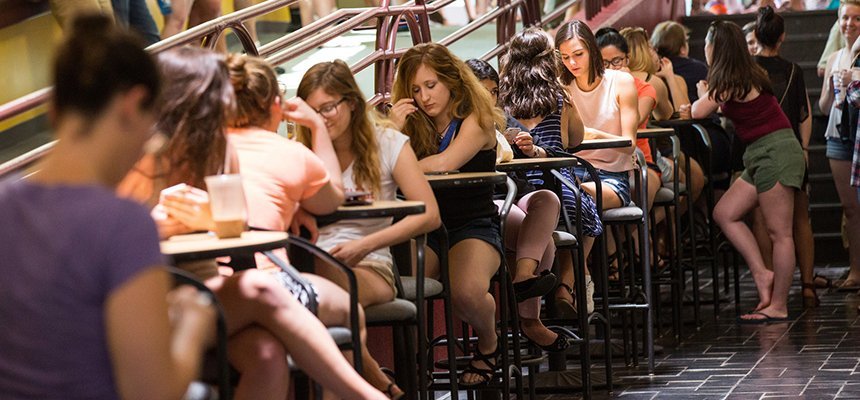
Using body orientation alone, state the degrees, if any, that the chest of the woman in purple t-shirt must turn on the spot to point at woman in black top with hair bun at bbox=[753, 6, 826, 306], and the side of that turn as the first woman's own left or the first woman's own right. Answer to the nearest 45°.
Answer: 0° — they already face them

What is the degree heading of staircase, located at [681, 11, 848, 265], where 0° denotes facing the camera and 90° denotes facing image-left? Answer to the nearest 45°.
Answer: approximately 0°

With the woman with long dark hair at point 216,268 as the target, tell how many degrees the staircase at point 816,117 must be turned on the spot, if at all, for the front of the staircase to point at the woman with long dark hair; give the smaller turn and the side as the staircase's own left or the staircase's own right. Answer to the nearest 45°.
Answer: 0° — it already faces them

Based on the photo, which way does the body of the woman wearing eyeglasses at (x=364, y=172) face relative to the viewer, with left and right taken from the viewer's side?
facing the viewer and to the left of the viewer

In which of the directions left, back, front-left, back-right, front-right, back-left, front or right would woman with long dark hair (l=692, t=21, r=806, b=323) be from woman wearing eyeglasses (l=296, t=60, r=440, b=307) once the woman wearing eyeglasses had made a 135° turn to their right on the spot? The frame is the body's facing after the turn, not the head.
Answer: front-right

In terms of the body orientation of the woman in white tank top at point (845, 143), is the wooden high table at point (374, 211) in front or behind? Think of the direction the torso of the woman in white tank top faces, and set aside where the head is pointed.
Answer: in front

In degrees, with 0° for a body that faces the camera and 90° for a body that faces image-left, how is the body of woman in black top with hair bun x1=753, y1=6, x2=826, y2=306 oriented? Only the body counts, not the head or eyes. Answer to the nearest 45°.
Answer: approximately 180°

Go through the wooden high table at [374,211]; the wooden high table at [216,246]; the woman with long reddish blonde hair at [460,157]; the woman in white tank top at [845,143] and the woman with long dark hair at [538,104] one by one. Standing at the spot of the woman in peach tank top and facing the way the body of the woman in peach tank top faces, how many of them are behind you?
1

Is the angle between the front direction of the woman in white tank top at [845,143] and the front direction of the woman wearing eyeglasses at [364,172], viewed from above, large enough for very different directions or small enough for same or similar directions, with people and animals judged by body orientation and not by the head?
same or similar directions

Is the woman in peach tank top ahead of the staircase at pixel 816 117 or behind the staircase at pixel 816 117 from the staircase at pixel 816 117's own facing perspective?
ahead

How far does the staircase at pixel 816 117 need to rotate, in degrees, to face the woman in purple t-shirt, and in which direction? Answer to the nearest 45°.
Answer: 0° — it already faces them

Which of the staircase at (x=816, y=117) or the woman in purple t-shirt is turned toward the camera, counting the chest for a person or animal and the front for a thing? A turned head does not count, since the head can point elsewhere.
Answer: the staircase

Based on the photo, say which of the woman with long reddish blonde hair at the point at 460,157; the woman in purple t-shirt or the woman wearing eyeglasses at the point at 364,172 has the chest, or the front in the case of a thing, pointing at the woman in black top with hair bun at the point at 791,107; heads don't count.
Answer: the woman in purple t-shirt

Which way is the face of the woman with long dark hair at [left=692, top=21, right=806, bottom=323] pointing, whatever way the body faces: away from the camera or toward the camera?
away from the camera

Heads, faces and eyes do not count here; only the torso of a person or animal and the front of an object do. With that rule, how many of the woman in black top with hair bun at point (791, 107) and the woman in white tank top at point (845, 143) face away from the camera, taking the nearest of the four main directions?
1

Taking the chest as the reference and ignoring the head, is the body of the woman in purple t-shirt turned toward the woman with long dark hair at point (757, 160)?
yes
